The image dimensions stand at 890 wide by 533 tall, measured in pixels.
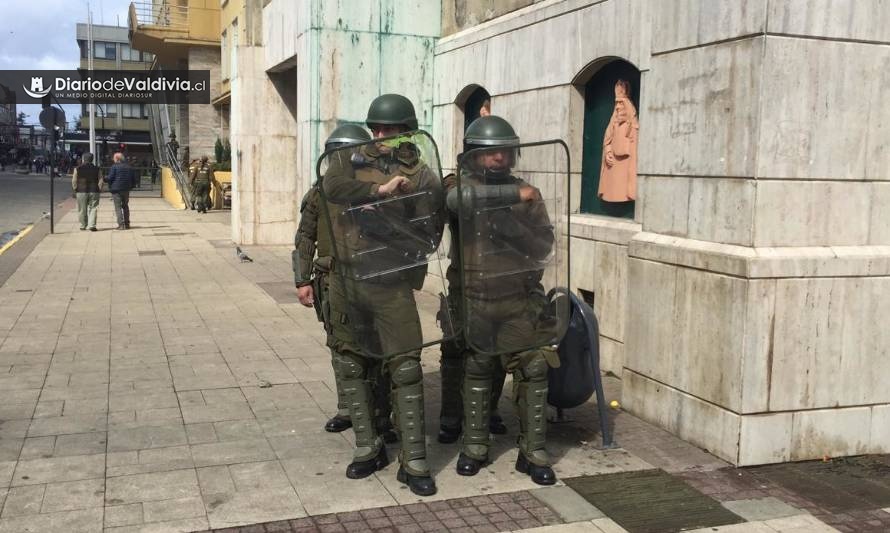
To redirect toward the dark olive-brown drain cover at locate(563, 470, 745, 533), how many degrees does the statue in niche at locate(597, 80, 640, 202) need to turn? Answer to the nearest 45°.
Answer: approximately 45° to its left

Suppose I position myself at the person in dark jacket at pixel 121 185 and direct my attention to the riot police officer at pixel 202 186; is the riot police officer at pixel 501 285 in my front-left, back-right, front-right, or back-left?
back-right

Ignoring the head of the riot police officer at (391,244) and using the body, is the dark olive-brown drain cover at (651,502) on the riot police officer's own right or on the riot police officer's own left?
on the riot police officer's own left

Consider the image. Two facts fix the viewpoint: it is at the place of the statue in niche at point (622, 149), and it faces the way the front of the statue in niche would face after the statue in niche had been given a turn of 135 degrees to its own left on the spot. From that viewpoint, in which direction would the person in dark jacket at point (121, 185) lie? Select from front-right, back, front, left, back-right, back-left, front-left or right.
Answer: back-left

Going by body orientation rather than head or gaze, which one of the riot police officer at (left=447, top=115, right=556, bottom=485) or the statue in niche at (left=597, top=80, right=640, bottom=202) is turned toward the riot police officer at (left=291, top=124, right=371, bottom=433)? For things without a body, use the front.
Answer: the statue in niche

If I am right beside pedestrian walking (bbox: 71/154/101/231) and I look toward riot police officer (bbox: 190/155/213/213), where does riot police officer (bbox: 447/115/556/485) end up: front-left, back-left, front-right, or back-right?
back-right

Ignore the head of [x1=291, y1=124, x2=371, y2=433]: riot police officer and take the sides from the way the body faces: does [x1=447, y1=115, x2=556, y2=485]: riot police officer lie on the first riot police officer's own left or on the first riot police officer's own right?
on the first riot police officer's own left
